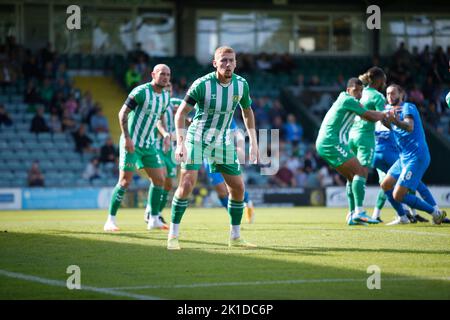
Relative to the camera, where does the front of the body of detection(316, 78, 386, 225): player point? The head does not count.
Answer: to the viewer's right

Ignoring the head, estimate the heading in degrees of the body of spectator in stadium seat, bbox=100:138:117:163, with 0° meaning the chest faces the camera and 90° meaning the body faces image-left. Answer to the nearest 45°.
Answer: approximately 315°

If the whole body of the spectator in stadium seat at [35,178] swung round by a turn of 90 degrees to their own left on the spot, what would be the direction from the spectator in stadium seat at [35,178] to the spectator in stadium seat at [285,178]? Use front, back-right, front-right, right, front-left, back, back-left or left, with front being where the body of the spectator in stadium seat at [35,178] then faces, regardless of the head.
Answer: front

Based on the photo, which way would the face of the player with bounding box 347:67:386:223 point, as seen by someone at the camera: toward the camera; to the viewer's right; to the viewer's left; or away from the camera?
to the viewer's right

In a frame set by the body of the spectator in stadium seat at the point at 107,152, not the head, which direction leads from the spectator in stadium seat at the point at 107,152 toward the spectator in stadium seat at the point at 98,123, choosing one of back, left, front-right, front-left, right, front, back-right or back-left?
back-left

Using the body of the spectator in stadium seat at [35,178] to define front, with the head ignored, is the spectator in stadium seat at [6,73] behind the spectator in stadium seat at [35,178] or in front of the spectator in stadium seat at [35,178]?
behind

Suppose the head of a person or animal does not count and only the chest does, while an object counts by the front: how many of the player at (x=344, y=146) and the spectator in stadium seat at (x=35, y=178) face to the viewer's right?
1

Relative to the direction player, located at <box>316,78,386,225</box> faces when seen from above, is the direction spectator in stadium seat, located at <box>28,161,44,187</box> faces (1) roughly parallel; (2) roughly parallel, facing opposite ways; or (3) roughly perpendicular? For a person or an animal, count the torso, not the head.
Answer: roughly perpendicular

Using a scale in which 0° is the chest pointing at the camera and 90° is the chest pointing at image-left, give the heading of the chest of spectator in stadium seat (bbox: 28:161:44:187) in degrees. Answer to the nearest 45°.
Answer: approximately 0°

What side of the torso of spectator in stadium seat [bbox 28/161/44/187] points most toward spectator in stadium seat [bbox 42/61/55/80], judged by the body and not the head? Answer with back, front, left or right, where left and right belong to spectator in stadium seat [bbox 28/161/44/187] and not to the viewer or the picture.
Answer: back

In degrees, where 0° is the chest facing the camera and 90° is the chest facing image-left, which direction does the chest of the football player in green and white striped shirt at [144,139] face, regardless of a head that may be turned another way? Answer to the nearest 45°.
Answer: approximately 315°

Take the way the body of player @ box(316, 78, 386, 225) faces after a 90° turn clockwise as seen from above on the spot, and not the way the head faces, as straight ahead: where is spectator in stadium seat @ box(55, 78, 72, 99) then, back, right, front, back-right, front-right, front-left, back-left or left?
back-right

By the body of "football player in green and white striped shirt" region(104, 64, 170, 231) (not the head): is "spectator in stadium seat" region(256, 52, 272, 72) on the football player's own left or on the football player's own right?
on the football player's own left

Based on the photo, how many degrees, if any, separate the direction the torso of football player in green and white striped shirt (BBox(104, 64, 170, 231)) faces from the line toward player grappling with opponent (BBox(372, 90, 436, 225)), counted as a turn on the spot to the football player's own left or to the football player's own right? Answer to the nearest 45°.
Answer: approximately 45° to the football player's own left
